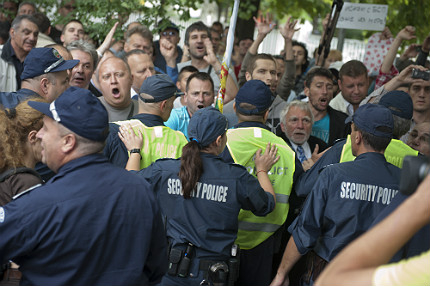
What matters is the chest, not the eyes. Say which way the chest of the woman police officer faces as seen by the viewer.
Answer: away from the camera

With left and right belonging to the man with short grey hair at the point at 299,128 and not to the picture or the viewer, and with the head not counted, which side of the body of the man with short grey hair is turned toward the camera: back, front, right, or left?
front

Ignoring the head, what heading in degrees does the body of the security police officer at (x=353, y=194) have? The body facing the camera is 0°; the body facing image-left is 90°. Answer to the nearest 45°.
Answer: approximately 135°

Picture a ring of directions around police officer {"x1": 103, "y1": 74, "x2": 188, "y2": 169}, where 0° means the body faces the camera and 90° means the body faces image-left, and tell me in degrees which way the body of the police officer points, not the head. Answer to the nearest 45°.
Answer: approximately 180°

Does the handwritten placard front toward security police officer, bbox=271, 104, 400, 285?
yes

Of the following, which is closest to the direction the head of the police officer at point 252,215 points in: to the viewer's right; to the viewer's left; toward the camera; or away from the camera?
away from the camera

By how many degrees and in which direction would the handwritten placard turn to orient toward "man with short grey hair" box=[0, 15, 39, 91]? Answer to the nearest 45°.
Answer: approximately 45° to its right

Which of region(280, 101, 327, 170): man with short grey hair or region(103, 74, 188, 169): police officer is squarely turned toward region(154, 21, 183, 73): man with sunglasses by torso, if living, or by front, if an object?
the police officer

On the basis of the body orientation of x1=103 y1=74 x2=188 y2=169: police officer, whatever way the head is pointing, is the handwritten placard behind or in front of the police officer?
in front

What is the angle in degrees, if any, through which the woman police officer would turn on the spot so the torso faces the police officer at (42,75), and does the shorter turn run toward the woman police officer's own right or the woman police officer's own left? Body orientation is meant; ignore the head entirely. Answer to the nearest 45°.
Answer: approximately 45° to the woman police officer's own left

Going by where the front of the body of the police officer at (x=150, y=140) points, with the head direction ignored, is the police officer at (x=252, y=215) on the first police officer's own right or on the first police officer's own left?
on the first police officer's own right

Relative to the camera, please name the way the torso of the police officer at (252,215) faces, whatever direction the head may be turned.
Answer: away from the camera

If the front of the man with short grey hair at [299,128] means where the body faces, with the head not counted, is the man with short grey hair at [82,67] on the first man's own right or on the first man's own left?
on the first man's own right

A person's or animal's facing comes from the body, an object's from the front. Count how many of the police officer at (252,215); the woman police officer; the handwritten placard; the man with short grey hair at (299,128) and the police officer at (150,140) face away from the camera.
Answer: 3

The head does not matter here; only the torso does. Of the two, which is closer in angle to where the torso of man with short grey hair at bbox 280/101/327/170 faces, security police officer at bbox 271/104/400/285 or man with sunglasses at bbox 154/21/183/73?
the security police officer

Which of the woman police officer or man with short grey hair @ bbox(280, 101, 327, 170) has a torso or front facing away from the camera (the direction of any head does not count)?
the woman police officer
